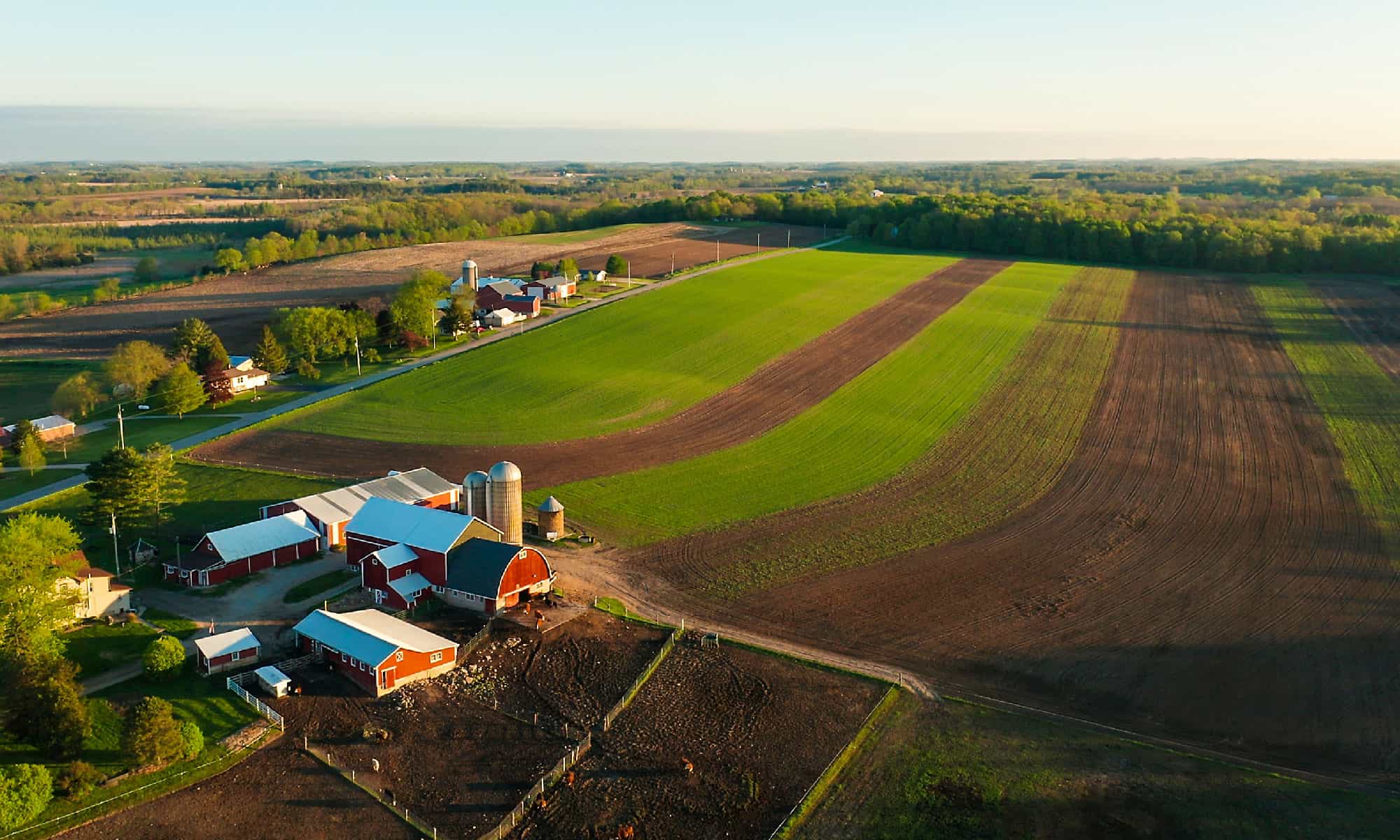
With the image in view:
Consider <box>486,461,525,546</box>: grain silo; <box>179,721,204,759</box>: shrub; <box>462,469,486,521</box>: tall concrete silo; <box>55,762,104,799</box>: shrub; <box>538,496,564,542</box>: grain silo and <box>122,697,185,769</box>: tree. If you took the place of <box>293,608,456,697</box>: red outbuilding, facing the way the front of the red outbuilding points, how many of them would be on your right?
3

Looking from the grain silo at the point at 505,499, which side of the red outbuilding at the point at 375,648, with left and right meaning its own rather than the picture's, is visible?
left

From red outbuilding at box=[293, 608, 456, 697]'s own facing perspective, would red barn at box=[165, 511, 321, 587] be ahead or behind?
behind

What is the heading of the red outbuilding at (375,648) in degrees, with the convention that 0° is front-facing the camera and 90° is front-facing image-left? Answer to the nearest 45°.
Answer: approximately 315°

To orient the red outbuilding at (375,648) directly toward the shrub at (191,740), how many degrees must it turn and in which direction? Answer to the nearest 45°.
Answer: approximately 90° to its right

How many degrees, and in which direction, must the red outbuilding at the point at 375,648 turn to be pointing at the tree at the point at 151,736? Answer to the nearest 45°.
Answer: approximately 90° to its right

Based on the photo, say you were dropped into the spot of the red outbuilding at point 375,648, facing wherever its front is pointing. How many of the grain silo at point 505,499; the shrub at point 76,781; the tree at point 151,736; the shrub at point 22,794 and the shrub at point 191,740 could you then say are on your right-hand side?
4

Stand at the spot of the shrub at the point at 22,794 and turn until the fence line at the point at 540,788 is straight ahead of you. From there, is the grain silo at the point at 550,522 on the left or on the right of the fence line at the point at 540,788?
left

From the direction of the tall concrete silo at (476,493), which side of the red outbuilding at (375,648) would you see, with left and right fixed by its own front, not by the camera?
left

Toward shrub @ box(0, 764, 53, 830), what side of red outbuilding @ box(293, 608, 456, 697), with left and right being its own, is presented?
right

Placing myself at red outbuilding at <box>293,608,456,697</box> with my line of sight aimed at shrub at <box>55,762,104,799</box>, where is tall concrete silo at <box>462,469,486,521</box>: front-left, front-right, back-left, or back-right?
back-right

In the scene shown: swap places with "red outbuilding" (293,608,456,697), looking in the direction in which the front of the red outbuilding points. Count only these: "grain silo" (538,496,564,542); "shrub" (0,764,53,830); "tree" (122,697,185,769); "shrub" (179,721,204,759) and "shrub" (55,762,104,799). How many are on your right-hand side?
4
